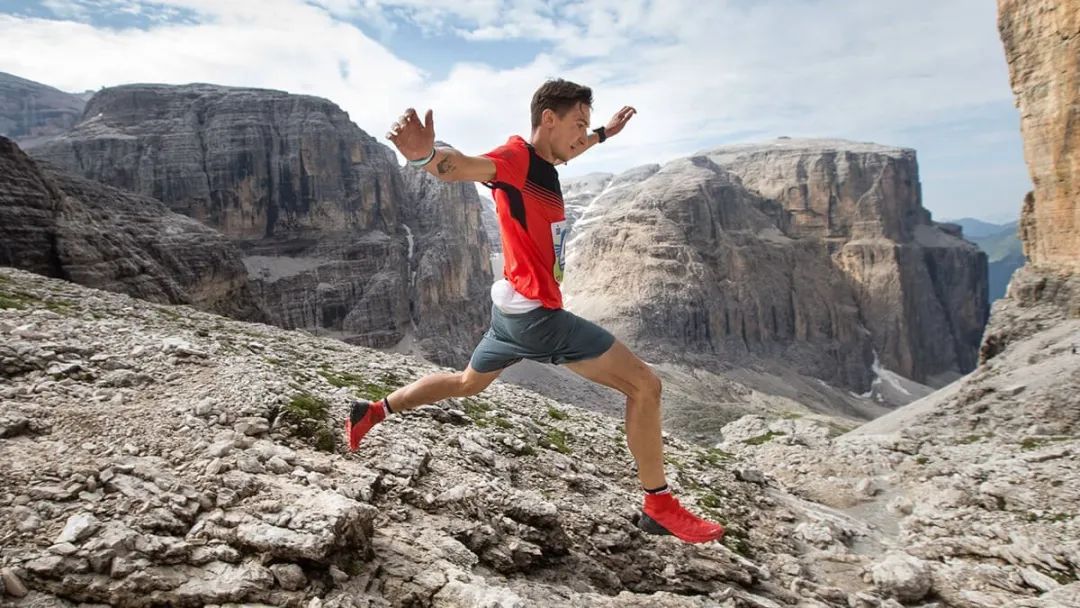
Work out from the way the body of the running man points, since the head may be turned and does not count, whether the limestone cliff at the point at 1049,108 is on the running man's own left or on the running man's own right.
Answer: on the running man's own left

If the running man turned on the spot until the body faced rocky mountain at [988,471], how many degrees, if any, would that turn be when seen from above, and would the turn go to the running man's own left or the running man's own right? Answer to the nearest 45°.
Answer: approximately 45° to the running man's own left

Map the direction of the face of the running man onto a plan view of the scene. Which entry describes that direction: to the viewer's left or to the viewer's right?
to the viewer's right

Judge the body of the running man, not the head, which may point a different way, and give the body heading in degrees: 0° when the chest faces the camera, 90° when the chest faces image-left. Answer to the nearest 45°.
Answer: approximately 270°
